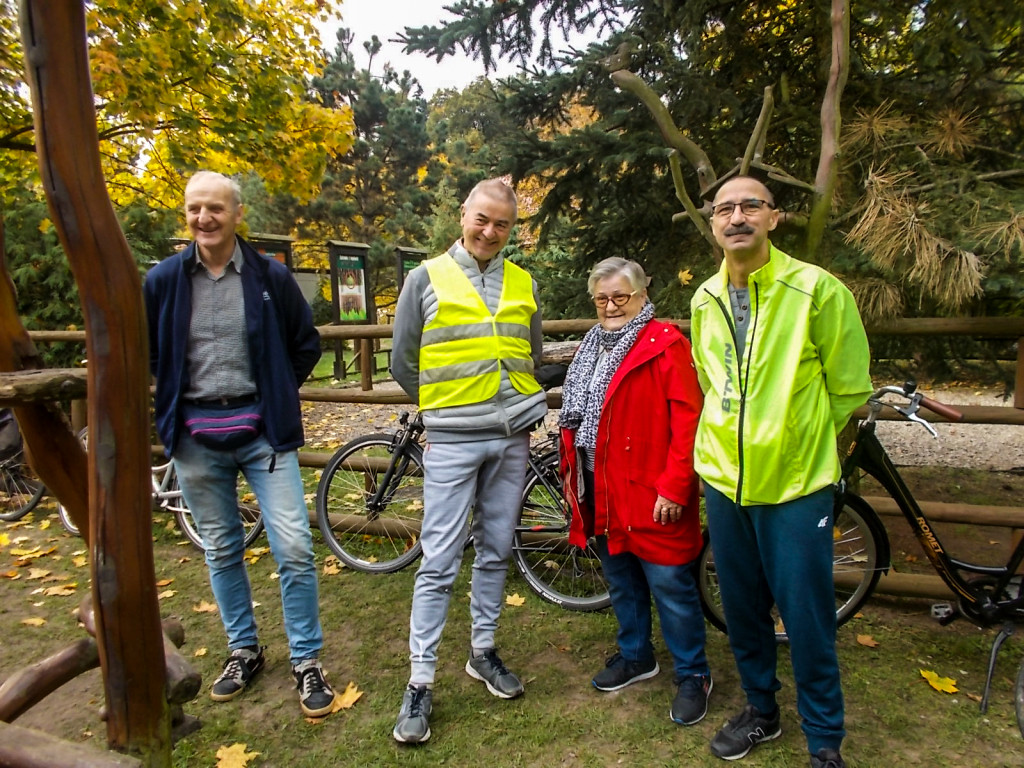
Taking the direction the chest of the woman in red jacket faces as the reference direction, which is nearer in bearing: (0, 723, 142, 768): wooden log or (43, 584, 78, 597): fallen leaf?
the wooden log

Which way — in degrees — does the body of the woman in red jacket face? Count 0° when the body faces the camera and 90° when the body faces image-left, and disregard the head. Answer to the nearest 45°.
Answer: approximately 45°

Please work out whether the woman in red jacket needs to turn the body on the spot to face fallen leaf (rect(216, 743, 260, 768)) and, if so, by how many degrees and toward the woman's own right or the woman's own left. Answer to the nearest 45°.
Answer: approximately 45° to the woman's own right

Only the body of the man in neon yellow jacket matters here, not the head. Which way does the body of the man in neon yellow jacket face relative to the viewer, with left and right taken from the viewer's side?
facing the viewer and to the left of the viewer

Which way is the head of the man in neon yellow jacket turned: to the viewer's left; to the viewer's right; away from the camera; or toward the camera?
toward the camera

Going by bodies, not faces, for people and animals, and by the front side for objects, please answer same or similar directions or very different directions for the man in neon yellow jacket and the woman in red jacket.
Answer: same or similar directions

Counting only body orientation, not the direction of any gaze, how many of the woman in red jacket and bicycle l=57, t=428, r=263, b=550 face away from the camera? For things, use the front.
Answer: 0

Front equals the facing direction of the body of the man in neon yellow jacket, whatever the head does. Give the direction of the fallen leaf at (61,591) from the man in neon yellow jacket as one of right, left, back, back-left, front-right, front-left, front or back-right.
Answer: front-right

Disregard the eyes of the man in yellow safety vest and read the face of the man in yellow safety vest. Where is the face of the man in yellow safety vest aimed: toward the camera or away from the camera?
toward the camera

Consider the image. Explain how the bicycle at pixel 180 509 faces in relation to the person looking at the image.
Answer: facing to the left of the viewer

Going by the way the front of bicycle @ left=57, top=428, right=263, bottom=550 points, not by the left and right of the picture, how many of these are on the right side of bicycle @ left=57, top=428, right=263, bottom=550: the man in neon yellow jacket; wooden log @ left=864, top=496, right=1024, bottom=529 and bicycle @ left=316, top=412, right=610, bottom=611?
0

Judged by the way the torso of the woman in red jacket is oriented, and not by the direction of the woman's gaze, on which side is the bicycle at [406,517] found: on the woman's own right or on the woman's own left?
on the woman's own right

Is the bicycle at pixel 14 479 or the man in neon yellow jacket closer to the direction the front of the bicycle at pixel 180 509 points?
the bicycle

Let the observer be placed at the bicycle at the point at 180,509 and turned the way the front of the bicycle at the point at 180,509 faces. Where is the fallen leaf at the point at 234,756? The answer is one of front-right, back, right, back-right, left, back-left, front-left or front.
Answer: left
